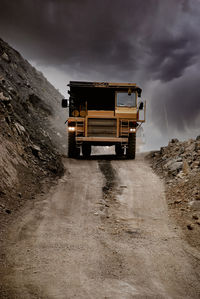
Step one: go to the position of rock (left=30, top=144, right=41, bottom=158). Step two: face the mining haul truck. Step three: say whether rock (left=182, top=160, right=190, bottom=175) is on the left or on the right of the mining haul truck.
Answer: right

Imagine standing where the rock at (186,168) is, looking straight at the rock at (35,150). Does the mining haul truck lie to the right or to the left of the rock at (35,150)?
right

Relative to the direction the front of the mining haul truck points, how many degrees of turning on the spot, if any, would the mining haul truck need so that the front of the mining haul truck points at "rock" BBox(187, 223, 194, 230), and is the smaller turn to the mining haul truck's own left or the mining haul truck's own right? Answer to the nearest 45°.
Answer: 0° — it already faces it

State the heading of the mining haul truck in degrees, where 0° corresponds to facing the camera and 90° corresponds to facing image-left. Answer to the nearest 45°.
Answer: approximately 0°

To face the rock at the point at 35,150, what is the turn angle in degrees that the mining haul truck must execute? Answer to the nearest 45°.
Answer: approximately 45° to its right

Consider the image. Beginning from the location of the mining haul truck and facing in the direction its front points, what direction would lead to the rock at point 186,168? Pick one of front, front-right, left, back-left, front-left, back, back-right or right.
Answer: front-left
